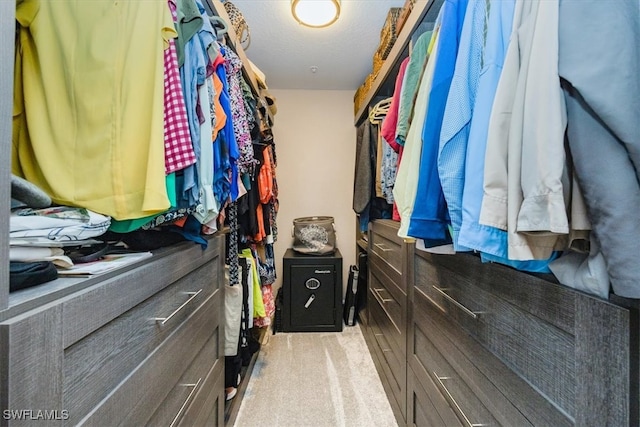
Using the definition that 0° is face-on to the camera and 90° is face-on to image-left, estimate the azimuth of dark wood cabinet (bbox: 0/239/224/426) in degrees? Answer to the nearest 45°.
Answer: approximately 315°

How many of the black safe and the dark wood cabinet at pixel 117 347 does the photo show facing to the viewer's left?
0

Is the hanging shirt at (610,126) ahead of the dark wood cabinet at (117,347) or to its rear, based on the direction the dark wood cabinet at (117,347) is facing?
ahead

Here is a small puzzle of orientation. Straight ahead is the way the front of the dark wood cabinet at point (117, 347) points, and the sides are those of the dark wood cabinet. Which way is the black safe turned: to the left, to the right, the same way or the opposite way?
to the right

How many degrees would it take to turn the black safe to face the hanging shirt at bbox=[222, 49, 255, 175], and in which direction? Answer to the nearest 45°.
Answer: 0° — it already faces it

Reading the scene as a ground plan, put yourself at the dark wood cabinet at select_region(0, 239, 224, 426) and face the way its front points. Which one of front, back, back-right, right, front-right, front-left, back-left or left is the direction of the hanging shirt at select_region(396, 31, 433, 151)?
front-left

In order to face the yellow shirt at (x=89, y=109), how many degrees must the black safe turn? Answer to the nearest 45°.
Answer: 0° — it already faces it

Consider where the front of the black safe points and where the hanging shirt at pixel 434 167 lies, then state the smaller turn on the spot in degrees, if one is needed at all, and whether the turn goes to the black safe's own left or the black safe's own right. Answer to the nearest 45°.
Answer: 0° — it already faces it
